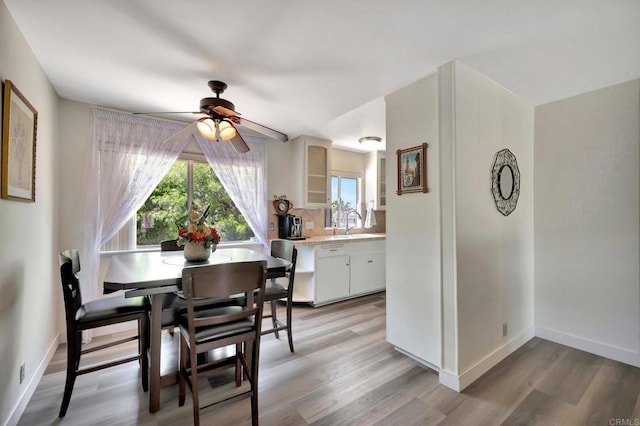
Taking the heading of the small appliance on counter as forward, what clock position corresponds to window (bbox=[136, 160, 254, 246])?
The window is roughly at 4 o'clock from the small appliance on counter.

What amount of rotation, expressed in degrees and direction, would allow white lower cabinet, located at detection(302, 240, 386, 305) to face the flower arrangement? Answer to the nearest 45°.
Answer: approximately 90° to its right

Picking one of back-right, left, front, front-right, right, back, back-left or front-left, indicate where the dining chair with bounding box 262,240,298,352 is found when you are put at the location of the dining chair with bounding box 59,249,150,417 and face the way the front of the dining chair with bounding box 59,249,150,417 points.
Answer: front

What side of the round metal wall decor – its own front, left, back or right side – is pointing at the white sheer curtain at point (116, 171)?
right

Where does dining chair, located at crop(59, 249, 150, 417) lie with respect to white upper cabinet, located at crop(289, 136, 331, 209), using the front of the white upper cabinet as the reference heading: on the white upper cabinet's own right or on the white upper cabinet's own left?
on the white upper cabinet's own right

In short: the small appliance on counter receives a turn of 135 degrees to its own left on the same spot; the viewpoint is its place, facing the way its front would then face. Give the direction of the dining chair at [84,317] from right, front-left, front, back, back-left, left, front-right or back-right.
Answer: back-left

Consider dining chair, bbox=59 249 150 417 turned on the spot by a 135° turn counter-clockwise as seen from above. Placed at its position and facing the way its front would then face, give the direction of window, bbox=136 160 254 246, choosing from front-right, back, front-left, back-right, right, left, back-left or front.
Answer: right

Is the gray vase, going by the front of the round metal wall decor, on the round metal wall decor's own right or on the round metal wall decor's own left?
on the round metal wall decor's own right

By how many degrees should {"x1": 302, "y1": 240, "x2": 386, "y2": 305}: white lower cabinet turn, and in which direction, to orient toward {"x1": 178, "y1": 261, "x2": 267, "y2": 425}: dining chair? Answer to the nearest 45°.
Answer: approximately 45° to its right

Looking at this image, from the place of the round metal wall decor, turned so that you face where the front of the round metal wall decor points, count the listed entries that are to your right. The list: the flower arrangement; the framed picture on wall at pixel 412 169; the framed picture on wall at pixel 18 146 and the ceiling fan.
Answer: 4

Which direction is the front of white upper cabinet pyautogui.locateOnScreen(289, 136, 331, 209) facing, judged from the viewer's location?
facing the viewer and to the right of the viewer

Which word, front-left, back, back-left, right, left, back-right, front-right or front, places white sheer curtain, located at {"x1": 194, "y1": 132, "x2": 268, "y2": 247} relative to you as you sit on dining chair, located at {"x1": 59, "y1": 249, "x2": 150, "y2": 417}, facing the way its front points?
front-left

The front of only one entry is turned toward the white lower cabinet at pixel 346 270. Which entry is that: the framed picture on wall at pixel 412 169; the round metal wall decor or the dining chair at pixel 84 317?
the dining chair

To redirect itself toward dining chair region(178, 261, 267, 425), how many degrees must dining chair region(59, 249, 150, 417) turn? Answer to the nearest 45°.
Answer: approximately 45° to its right

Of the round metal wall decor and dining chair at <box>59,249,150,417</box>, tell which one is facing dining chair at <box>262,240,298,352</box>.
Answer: dining chair at <box>59,249,150,417</box>
